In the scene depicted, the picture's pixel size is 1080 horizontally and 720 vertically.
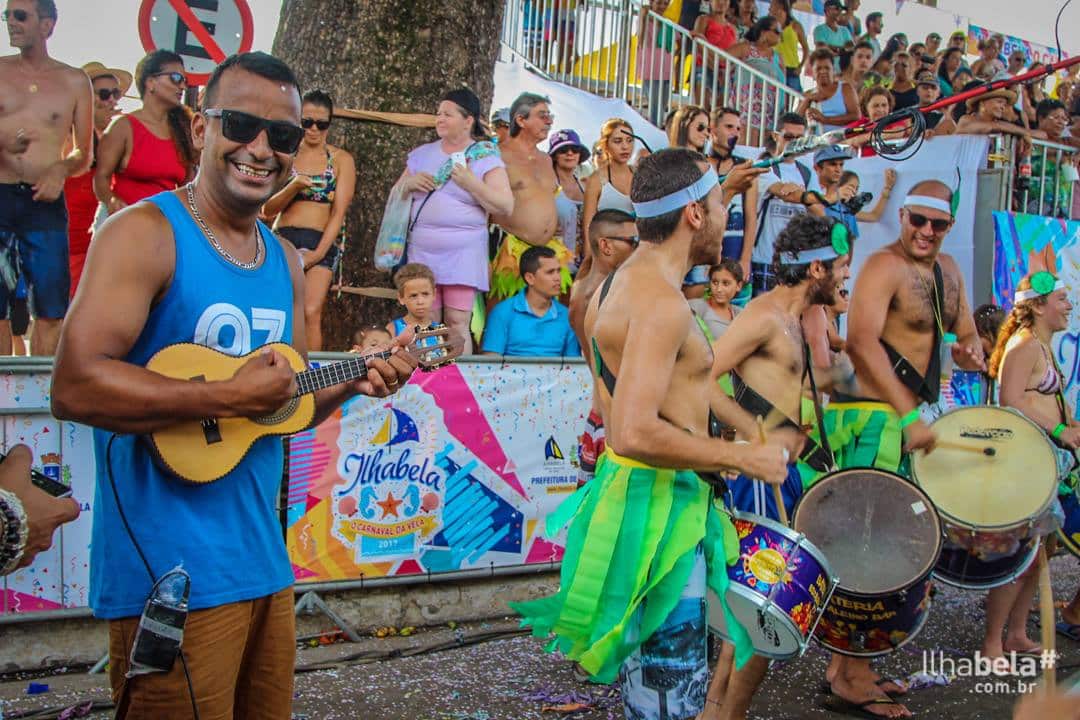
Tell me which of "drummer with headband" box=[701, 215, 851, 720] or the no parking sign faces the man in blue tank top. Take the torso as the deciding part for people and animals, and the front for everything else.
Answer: the no parking sign

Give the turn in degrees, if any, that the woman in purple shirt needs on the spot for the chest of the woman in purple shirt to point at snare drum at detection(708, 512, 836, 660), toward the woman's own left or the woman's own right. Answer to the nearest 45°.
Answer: approximately 45° to the woman's own left

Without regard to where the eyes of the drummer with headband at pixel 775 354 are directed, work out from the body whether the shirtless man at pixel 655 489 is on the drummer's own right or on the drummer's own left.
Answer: on the drummer's own right

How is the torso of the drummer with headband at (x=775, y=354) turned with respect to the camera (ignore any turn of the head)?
to the viewer's right

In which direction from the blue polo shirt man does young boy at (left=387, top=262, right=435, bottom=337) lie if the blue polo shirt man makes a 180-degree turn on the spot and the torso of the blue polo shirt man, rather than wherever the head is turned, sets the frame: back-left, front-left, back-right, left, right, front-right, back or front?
left

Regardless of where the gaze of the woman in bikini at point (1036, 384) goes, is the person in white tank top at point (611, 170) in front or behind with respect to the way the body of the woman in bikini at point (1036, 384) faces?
behind
